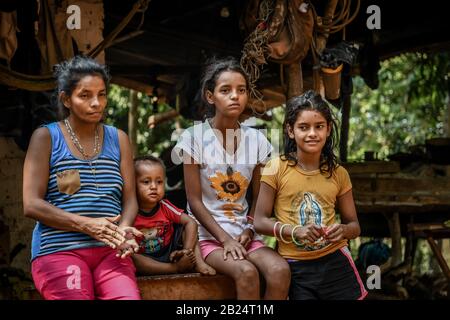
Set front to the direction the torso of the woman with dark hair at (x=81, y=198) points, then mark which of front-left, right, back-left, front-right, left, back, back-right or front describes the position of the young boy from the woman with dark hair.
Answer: left

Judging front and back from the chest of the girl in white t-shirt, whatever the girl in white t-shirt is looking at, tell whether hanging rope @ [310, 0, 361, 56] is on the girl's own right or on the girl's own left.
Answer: on the girl's own left

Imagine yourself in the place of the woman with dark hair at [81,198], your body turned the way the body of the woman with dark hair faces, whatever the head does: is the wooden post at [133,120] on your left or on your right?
on your left

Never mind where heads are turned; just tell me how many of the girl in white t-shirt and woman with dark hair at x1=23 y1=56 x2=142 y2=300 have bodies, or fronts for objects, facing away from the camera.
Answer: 0

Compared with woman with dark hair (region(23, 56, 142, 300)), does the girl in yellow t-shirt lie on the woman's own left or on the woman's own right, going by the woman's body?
on the woman's own left

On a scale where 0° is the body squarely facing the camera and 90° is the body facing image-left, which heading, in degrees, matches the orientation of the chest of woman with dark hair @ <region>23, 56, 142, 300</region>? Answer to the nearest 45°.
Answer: approximately 315°

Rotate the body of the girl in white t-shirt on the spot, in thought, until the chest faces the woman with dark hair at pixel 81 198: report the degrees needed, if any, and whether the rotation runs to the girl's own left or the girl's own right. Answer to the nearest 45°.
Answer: approximately 90° to the girl's own right

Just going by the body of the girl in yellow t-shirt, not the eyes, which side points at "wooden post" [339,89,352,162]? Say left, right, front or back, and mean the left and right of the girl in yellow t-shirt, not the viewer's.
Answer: back
